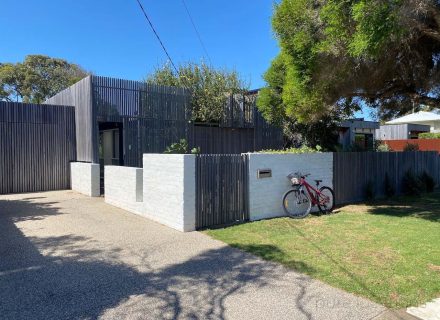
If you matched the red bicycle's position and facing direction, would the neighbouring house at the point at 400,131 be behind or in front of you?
behind

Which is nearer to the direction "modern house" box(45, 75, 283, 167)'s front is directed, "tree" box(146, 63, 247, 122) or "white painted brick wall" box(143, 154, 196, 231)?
the white painted brick wall

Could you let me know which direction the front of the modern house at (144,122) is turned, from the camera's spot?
facing the viewer and to the right of the viewer

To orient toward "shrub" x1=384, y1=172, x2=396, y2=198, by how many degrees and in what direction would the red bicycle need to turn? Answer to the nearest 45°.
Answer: approximately 180°

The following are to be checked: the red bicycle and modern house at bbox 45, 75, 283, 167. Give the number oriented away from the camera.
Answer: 0

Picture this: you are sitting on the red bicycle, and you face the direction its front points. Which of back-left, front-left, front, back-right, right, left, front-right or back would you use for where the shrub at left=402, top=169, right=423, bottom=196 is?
back

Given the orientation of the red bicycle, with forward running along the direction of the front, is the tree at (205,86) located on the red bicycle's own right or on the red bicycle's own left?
on the red bicycle's own right

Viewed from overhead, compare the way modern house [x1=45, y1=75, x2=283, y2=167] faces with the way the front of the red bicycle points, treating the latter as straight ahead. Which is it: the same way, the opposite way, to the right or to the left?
to the left

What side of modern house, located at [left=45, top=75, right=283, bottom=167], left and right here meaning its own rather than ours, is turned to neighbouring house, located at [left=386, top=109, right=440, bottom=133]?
left

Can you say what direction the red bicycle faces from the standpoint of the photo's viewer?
facing the viewer and to the left of the viewer

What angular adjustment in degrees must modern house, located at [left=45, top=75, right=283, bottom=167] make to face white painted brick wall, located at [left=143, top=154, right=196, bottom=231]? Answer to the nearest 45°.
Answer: approximately 45° to its right
